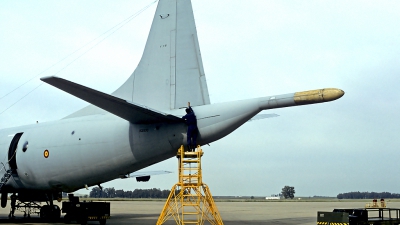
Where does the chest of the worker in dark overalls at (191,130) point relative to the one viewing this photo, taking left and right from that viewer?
facing away from the viewer and to the left of the viewer
